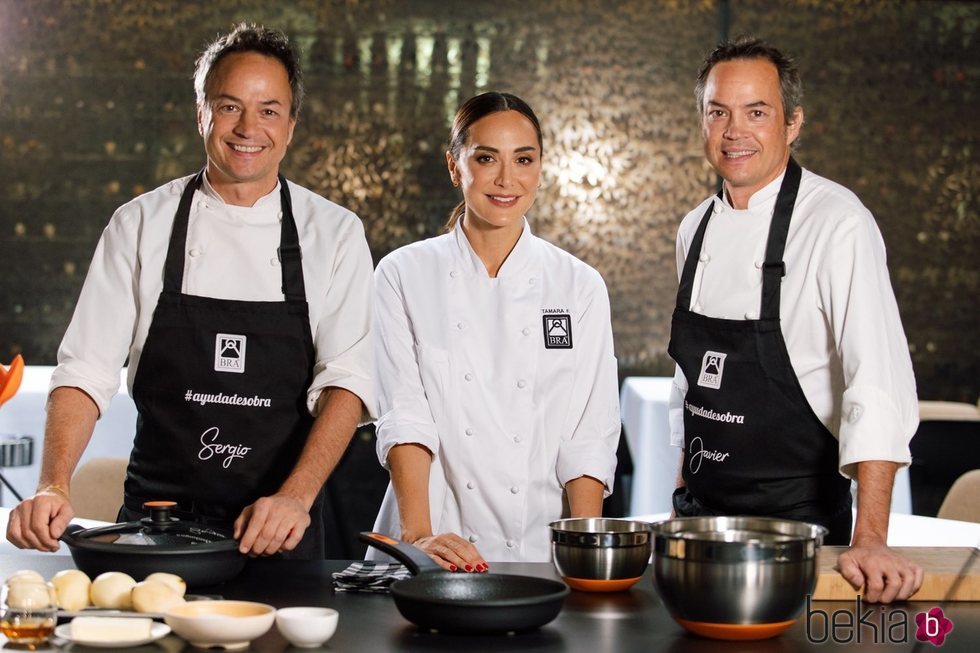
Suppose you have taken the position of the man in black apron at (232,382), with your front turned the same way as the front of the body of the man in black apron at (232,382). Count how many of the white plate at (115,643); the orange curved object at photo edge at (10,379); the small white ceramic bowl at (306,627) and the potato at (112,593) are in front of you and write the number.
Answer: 3

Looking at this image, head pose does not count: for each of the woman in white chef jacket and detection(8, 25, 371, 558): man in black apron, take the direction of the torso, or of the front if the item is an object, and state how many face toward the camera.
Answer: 2

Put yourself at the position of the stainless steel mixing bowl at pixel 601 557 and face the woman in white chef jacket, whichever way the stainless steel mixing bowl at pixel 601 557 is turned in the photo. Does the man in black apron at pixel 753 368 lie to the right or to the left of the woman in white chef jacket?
right

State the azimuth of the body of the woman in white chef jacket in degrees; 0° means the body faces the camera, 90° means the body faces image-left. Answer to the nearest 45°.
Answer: approximately 0°

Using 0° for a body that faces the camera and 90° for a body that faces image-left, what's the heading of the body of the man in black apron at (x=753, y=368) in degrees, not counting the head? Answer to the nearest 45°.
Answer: approximately 45°
